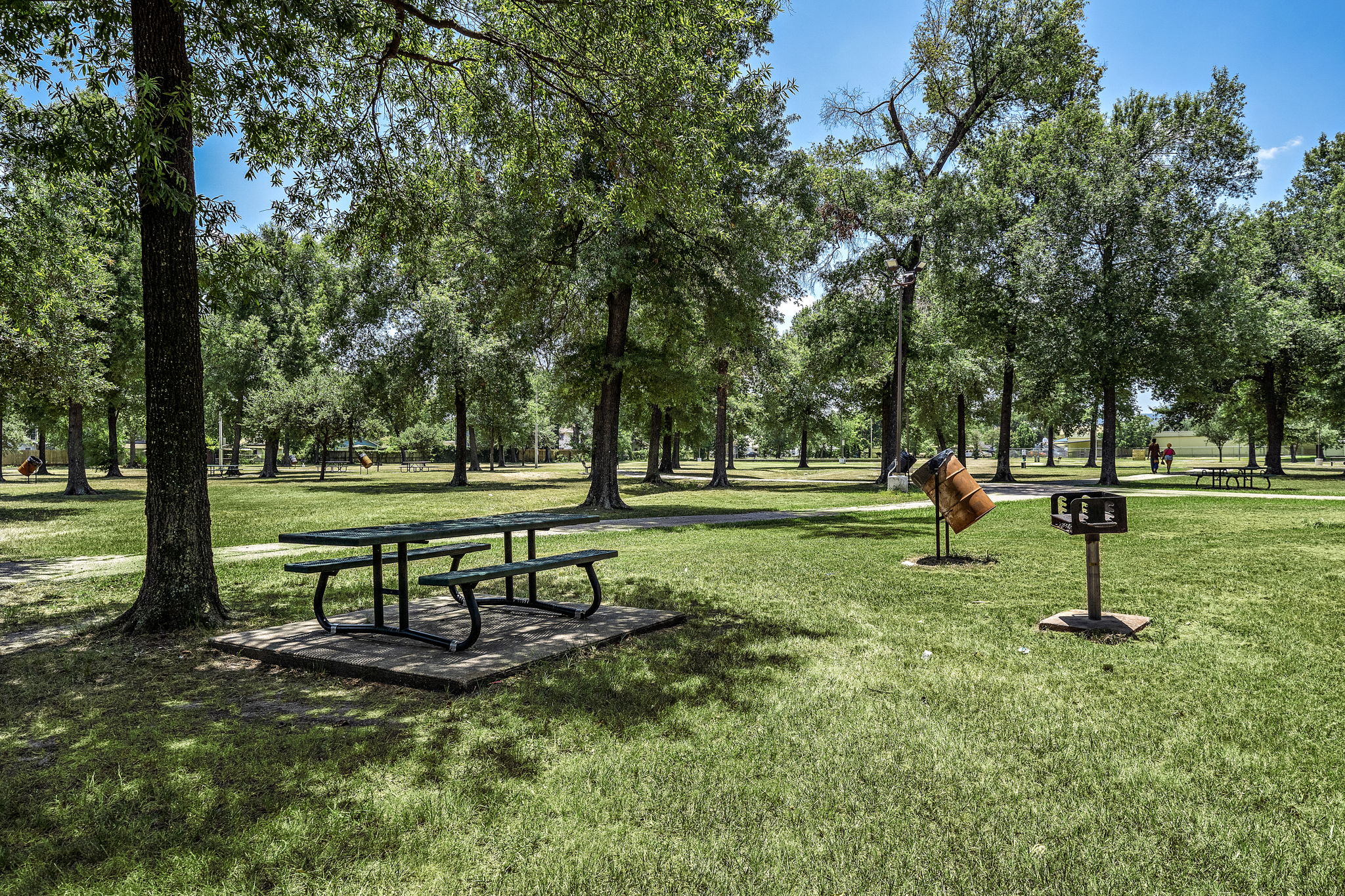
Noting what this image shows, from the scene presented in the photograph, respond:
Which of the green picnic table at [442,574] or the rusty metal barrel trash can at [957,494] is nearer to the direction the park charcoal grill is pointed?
the green picnic table

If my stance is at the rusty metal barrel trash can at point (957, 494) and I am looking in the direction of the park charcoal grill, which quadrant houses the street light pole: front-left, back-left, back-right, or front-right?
back-left

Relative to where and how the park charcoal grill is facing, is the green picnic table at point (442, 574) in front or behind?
in front

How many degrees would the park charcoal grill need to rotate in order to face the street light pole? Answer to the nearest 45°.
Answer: approximately 135° to its right

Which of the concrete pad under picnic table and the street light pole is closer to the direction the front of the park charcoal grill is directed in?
the concrete pad under picnic table

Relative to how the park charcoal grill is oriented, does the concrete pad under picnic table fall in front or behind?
in front

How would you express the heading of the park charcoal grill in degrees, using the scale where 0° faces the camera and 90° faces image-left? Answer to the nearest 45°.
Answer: approximately 45°

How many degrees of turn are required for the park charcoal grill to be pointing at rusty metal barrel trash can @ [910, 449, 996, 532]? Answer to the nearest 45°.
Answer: approximately 90° to its right
